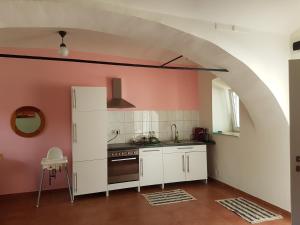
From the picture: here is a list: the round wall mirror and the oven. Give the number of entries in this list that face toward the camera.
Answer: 2

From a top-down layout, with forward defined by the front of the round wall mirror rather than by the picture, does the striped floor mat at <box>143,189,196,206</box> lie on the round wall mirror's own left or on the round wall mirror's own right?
on the round wall mirror's own left

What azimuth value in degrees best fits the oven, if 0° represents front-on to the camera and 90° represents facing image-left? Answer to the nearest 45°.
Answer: approximately 0°

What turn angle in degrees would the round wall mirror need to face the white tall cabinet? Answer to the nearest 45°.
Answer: approximately 45° to its left

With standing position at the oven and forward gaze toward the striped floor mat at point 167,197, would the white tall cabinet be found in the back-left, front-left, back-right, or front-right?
back-right

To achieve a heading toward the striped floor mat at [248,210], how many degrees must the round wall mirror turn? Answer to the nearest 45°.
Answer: approximately 45° to its left

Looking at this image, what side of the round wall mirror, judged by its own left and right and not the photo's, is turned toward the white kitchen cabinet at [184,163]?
left
